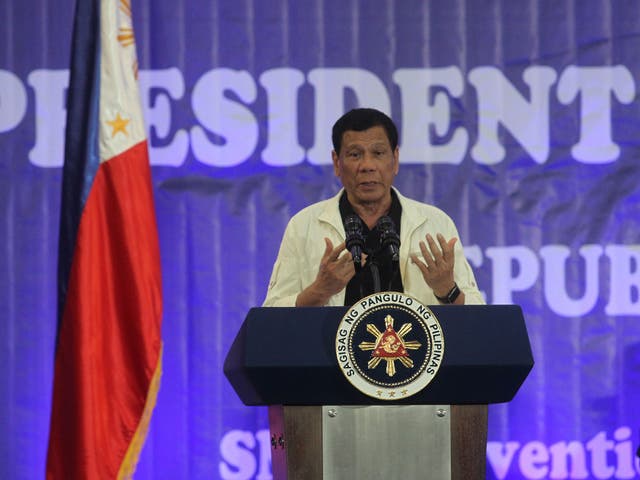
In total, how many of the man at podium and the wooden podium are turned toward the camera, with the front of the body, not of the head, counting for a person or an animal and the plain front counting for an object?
2

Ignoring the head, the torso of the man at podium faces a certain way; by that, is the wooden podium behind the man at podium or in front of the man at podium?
in front

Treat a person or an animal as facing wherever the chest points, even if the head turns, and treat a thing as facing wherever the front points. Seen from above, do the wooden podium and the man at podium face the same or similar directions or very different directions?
same or similar directions

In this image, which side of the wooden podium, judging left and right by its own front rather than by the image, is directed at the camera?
front

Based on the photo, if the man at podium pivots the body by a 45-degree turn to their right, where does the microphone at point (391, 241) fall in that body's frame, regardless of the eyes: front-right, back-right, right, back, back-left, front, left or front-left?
front-left

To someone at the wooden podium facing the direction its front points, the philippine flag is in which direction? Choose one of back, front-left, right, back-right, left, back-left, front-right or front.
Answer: back-right

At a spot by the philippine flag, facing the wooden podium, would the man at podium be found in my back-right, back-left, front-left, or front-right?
front-left

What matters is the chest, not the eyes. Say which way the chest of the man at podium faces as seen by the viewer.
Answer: toward the camera

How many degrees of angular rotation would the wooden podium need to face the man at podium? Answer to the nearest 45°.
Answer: approximately 180°

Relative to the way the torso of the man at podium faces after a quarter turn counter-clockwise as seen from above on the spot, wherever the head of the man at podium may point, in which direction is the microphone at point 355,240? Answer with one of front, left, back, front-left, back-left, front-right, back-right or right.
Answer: right
